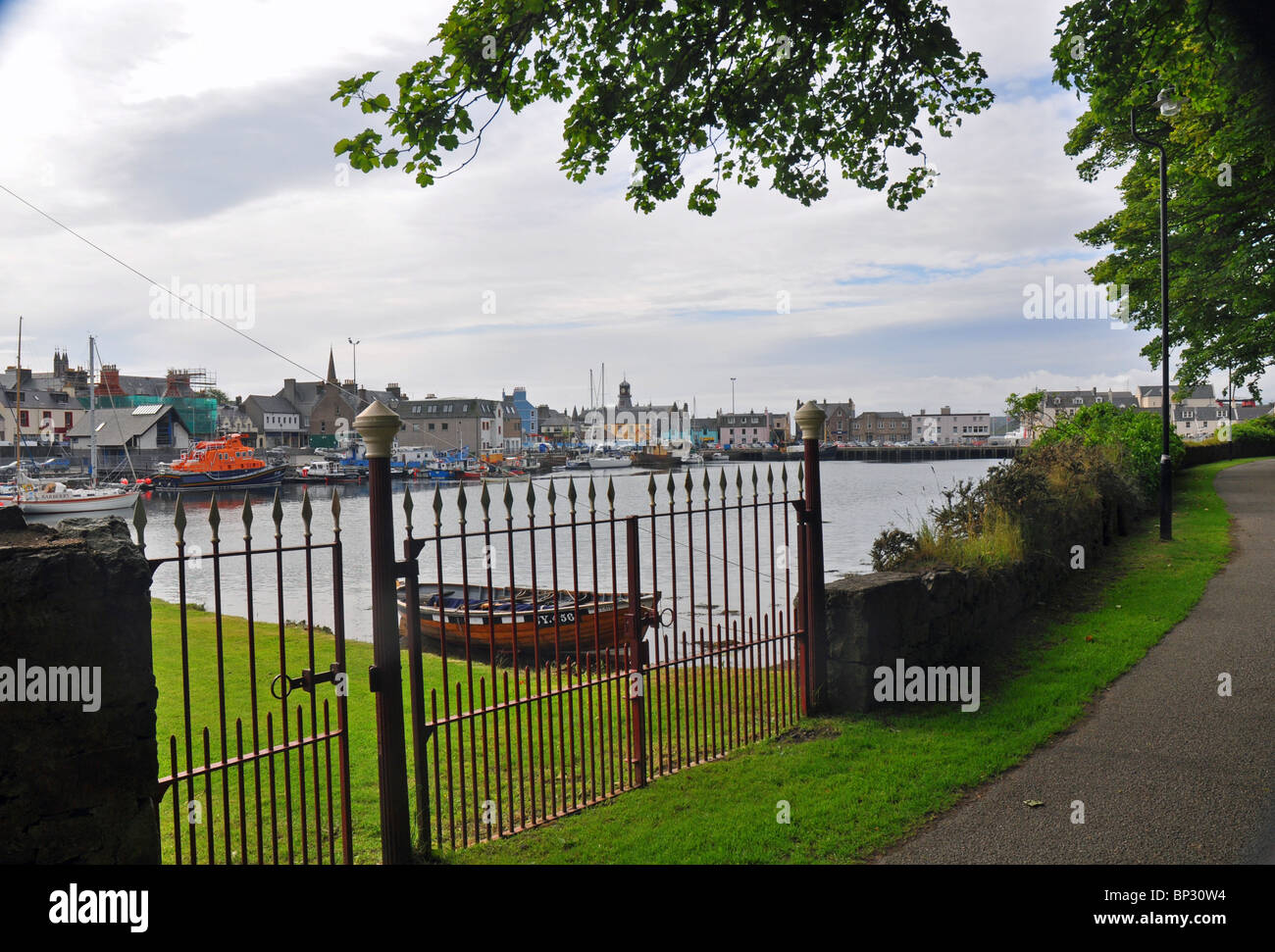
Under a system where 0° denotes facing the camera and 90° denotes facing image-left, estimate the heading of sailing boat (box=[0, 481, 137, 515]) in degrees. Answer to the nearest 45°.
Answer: approximately 270°

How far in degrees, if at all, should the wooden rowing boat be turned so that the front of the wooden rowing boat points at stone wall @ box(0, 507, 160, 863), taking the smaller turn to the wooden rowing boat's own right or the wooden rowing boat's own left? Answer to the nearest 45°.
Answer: approximately 90° to the wooden rowing boat's own right

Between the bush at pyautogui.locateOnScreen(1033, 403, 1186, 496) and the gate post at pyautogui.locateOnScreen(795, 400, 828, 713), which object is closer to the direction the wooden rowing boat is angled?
the bush

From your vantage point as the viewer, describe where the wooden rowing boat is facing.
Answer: facing to the right of the viewer

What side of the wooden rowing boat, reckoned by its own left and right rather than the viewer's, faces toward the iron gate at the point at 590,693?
right

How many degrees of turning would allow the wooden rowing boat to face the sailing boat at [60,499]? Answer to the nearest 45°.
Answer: approximately 135° to its left
